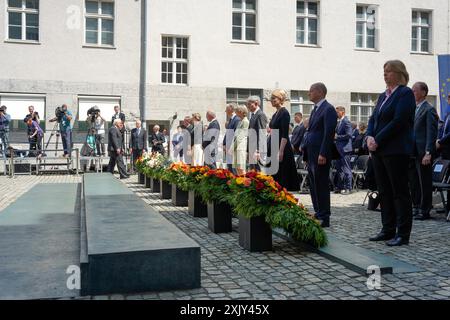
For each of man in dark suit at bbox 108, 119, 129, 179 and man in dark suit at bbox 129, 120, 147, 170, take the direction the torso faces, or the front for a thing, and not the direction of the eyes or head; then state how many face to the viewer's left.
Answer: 0

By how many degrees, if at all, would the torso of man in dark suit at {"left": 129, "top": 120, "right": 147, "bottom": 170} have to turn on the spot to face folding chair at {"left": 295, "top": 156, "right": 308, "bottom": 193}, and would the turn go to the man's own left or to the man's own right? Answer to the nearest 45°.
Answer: approximately 45° to the man's own left

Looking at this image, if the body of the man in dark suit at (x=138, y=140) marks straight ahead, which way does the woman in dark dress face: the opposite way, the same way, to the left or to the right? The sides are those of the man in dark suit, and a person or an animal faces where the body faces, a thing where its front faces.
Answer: to the right
